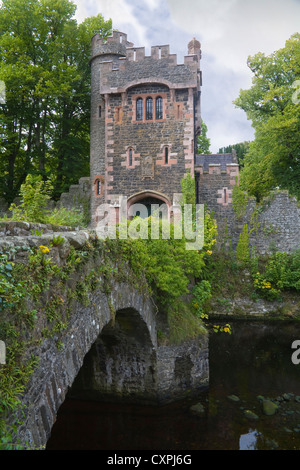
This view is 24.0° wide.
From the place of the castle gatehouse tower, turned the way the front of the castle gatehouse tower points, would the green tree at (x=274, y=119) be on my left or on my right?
on my left

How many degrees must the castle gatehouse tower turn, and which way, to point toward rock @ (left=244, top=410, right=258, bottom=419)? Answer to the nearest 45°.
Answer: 0° — it already faces it

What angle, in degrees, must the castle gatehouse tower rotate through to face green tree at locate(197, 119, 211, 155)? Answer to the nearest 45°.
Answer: approximately 180°

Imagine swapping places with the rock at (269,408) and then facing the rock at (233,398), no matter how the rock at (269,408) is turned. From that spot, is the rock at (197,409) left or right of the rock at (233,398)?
left

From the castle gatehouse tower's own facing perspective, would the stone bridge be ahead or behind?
ahead

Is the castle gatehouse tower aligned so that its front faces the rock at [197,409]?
yes

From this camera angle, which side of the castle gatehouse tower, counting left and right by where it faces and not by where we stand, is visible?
front

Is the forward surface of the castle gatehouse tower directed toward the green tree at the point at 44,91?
no

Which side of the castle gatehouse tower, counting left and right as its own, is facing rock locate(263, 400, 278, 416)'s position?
front

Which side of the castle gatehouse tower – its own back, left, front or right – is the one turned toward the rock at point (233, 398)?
front

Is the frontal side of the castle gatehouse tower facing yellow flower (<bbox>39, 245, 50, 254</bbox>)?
yes
